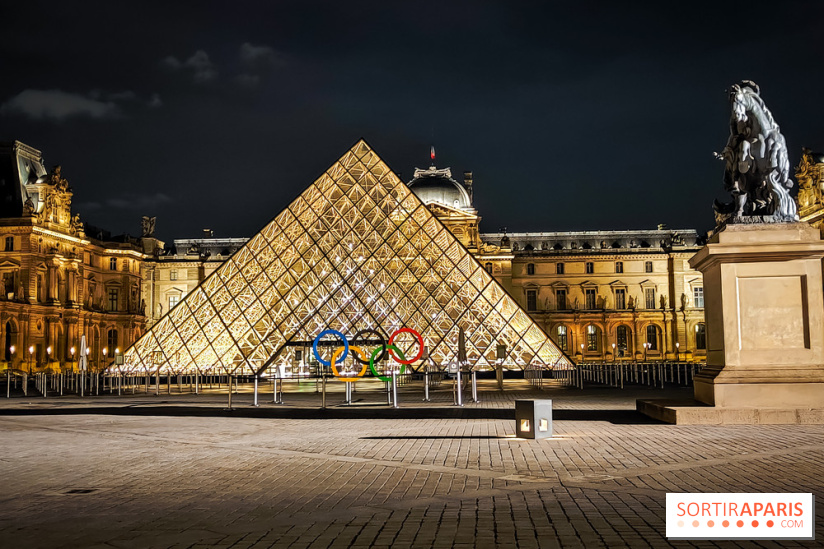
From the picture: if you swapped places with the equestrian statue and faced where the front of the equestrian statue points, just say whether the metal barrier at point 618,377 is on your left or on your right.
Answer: on your right

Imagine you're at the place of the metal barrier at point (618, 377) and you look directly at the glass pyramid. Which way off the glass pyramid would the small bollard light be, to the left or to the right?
left

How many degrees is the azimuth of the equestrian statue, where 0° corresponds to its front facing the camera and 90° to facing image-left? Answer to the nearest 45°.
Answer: approximately 45°

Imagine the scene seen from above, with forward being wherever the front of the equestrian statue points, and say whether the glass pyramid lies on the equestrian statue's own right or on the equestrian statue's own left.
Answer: on the equestrian statue's own right
